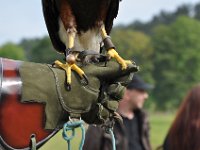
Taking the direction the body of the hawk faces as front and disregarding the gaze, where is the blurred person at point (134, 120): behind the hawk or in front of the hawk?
behind

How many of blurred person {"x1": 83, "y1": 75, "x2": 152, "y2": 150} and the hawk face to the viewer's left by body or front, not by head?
0

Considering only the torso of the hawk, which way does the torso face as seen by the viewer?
toward the camera
